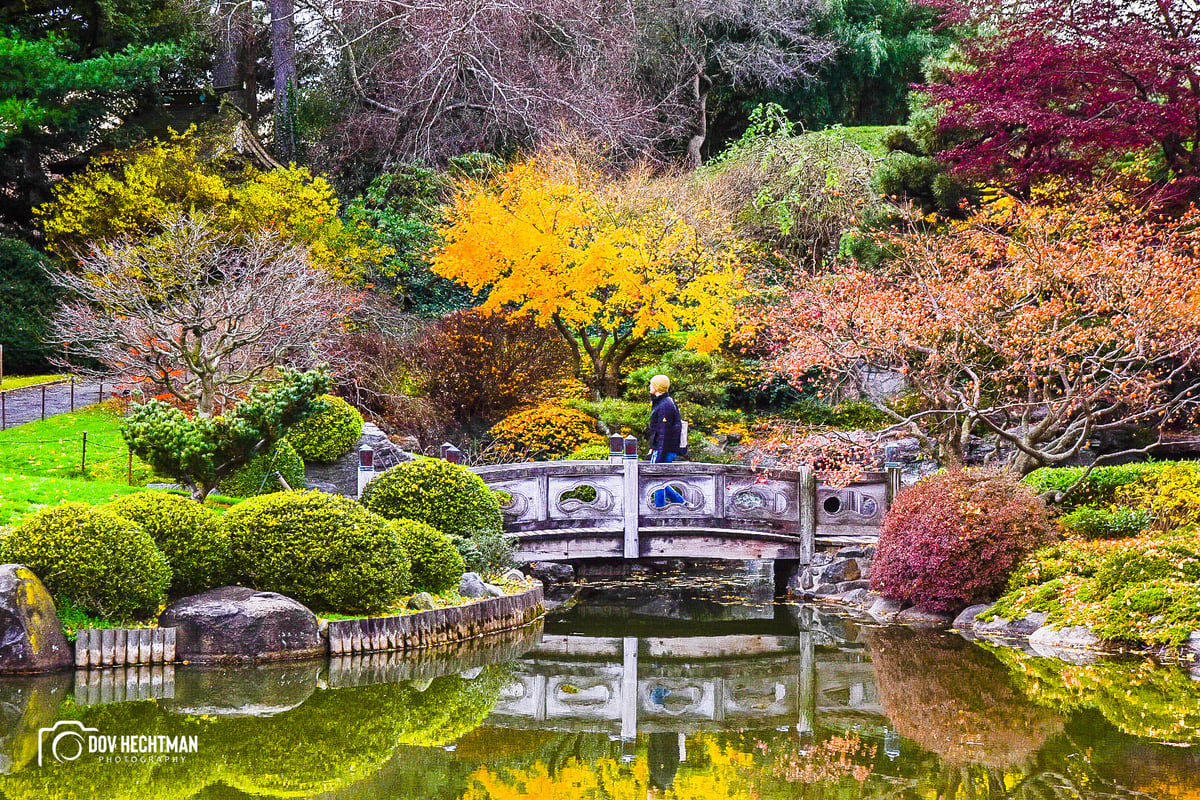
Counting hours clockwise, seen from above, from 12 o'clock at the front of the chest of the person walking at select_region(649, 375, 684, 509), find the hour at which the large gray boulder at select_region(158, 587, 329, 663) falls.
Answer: The large gray boulder is roughly at 10 o'clock from the person walking.

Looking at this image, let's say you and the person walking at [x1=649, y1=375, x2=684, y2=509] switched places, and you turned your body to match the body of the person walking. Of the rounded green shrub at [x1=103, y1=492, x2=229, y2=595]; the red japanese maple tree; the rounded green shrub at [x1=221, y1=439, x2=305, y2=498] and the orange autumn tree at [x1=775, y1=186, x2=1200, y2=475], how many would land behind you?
2

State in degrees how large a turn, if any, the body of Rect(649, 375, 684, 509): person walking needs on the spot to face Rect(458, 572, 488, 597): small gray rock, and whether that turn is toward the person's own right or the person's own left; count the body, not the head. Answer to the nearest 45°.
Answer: approximately 45° to the person's own left

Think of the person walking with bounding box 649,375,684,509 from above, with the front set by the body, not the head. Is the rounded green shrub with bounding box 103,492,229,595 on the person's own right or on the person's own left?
on the person's own left

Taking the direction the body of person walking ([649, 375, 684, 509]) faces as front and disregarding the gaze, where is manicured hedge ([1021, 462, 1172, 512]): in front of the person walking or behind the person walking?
behind

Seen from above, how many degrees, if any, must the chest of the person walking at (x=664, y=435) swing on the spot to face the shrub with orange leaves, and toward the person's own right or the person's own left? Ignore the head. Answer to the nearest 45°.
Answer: approximately 45° to the person's own right

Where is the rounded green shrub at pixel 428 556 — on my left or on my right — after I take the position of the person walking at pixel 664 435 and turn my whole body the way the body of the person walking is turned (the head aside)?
on my left

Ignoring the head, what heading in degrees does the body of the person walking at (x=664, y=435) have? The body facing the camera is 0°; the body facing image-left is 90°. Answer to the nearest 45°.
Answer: approximately 90°

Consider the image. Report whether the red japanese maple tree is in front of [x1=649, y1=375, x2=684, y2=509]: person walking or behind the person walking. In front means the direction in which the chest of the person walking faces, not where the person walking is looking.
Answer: behind

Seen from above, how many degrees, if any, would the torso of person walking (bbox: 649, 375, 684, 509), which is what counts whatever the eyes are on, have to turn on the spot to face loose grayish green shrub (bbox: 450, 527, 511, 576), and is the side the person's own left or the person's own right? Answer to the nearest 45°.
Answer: approximately 45° to the person's own left

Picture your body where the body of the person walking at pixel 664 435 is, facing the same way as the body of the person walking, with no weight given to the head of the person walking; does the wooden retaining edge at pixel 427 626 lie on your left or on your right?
on your left
